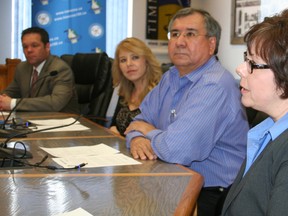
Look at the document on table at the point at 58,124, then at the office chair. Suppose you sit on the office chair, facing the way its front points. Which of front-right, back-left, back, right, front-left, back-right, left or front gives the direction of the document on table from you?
front-left

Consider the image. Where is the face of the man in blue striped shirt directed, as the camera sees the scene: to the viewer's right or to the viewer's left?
to the viewer's left

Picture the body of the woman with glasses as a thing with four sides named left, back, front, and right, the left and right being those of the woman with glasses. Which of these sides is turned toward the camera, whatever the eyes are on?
left

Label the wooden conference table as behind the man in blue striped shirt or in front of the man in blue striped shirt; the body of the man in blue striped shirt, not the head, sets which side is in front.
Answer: in front

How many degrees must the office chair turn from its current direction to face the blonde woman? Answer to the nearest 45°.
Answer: approximately 45° to its left

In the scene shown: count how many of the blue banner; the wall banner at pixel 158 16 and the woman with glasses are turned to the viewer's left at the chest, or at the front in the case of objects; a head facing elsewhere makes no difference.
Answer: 1

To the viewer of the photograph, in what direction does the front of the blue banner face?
facing the viewer

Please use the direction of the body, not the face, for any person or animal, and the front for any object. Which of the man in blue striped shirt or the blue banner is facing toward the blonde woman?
the blue banner

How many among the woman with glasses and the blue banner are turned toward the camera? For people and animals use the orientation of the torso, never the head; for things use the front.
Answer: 1

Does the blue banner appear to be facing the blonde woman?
yes

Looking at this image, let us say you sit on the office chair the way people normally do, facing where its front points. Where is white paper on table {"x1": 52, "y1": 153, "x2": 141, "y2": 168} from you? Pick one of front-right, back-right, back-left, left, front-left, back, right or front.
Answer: front-left
